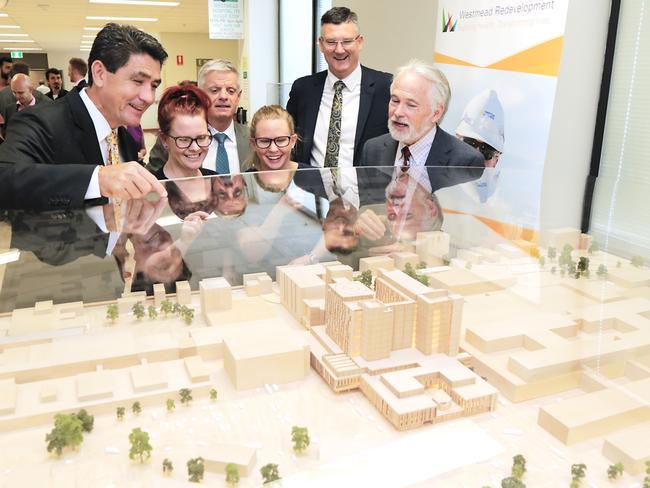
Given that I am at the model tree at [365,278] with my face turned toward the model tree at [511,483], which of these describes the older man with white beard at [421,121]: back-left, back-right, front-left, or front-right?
back-left

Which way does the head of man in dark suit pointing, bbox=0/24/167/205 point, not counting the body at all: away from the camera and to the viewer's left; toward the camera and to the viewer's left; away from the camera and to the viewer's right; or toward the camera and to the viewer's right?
toward the camera and to the viewer's right

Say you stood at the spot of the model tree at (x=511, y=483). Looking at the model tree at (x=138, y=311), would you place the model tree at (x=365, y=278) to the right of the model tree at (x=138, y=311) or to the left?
right

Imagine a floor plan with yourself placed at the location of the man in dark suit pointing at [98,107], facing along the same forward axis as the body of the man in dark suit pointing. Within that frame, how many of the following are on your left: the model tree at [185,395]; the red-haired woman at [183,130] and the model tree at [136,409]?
1

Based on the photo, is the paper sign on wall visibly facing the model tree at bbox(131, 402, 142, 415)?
yes

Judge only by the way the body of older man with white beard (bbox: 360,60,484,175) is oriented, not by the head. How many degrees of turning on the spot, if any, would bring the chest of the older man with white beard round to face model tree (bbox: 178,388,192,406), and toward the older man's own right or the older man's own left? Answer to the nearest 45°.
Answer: approximately 45° to the older man's own left

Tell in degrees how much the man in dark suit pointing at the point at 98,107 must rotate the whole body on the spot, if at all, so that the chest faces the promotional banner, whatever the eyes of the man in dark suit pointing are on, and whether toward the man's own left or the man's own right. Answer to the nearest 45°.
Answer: approximately 45° to the man's own left

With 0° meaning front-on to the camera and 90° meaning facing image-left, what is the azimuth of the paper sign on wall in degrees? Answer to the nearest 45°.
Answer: approximately 0°

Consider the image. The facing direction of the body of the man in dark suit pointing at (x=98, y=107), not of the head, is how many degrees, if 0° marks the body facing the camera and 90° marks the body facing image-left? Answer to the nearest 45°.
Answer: approximately 315°
